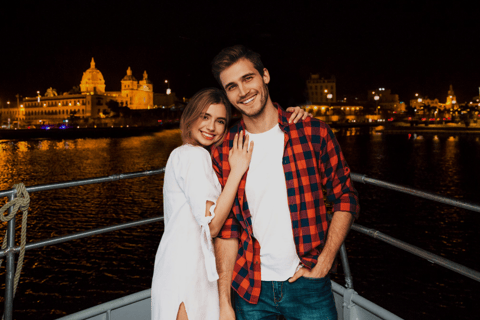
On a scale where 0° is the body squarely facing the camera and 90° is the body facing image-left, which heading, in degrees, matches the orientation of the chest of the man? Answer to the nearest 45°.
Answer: approximately 0°

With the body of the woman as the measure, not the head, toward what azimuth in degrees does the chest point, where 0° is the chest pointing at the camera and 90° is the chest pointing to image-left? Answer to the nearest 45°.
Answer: approximately 270°
